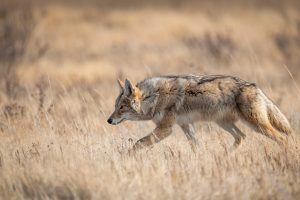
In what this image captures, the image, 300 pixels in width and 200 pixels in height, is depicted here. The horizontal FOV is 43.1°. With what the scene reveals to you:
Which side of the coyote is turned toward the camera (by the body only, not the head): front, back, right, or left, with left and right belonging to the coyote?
left
